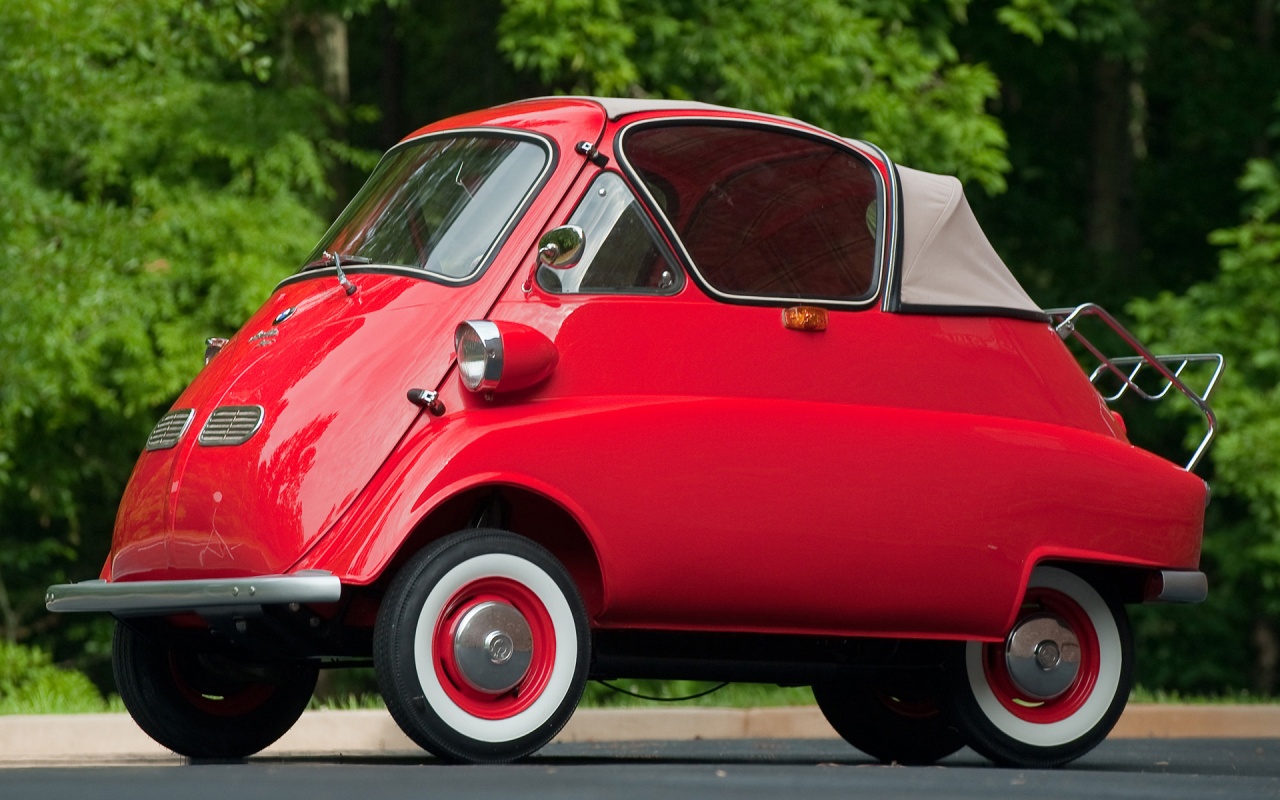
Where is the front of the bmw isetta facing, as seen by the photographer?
facing the viewer and to the left of the viewer
